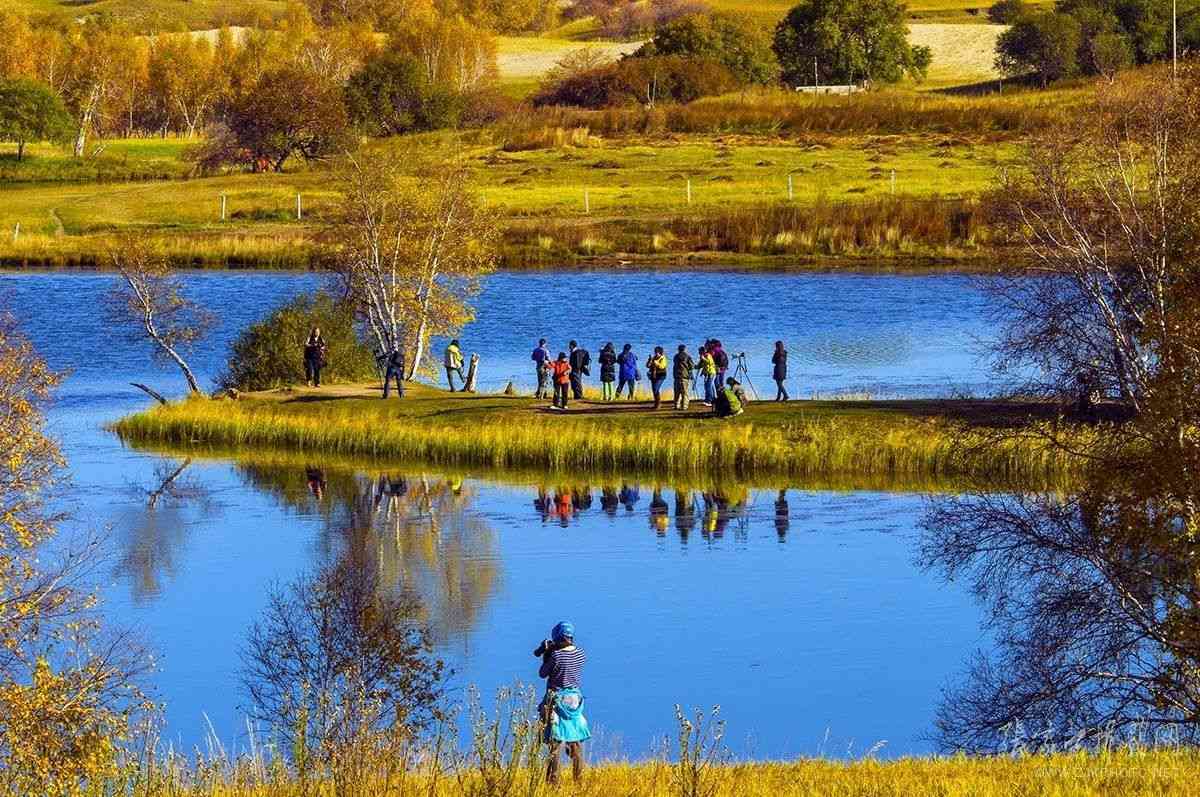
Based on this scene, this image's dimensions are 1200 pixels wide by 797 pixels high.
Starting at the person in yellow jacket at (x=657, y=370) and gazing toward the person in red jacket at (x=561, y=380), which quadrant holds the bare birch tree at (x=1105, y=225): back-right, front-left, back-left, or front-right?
back-left

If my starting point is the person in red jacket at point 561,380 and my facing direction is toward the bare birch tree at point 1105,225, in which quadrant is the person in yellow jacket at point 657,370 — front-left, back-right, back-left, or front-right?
front-left

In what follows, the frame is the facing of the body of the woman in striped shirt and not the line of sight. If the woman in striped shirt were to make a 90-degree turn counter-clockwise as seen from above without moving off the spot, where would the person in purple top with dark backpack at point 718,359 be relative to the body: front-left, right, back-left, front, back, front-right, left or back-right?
back-right

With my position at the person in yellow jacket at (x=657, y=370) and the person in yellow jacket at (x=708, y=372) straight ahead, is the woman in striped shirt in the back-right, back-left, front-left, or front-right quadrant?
back-right

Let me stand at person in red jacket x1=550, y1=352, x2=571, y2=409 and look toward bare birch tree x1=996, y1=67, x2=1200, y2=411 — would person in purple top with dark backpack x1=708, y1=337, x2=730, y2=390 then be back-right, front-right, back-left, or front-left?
front-left

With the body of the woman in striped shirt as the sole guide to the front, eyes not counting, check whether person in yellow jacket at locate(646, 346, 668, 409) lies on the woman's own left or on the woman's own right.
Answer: on the woman's own right

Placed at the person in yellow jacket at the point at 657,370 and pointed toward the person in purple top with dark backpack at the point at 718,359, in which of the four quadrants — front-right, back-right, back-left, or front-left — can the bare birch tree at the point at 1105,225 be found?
front-right

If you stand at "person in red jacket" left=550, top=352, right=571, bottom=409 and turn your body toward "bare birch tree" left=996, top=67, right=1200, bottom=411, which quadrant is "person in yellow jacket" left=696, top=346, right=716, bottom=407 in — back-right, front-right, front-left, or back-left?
front-left

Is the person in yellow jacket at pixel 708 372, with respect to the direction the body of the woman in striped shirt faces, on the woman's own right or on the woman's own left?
on the woman's own right

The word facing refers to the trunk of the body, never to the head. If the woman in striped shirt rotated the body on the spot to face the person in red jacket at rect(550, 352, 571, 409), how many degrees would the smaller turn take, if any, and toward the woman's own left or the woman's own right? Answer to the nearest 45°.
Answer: approximately 45° to the woman's own right

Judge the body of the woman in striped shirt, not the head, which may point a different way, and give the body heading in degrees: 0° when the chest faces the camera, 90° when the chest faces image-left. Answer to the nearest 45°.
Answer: approximately 135°

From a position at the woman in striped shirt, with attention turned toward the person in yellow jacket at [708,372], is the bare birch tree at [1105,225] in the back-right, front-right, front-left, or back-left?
front-right

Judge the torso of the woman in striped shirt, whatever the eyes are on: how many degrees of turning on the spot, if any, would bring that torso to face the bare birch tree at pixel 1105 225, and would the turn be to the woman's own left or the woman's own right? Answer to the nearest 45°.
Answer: approximately 90° to the woman's own right

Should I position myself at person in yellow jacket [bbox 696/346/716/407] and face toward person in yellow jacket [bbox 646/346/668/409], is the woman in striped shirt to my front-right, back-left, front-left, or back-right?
front-left
